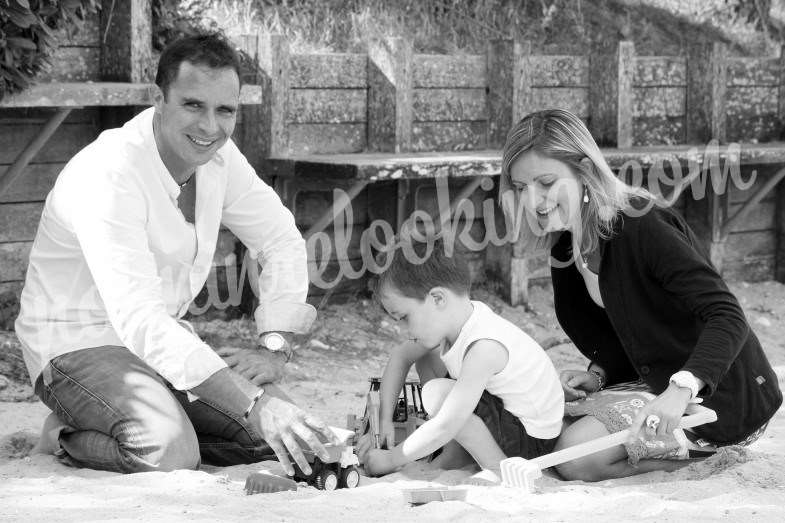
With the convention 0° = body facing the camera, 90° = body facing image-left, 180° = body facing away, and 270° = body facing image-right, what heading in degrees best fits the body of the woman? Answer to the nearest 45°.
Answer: approximately 45°

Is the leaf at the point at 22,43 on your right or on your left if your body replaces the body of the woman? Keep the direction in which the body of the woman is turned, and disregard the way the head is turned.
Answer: on your right

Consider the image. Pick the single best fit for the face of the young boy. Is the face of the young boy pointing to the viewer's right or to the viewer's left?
to the viewer's left

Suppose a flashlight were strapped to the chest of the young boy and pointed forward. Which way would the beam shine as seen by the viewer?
to the viewer's left

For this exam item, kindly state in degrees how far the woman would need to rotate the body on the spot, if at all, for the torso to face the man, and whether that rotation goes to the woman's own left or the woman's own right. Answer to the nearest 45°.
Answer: approximately 45° to the woman's own right

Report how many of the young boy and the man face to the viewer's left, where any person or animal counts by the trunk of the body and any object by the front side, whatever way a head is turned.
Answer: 1

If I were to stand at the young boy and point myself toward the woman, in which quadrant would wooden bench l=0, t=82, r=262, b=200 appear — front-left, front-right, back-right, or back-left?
back-left

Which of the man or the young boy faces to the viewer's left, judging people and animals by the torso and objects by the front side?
the young boy

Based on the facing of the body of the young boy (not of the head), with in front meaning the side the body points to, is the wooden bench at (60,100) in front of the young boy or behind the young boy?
in front

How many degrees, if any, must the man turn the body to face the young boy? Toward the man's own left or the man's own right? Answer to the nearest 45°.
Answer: approximately 45° to the man's own left
